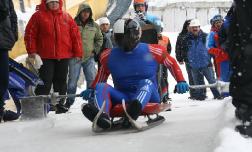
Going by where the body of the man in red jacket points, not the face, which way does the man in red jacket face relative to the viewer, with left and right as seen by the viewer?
facing the viewer

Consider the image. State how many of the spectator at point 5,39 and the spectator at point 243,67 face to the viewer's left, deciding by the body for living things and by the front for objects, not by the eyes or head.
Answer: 1

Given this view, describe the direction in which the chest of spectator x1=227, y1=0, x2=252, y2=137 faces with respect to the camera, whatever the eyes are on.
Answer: to the viewer's left

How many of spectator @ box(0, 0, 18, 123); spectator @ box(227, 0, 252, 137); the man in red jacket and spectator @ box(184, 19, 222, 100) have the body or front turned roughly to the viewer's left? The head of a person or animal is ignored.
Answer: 1

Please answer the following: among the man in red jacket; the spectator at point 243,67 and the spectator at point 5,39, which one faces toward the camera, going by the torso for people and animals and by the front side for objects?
the man in red jacket

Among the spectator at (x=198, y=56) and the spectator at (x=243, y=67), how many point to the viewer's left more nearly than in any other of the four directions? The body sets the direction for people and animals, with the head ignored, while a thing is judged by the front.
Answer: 1

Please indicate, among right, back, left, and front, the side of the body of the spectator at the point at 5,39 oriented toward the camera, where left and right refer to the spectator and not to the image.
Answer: right

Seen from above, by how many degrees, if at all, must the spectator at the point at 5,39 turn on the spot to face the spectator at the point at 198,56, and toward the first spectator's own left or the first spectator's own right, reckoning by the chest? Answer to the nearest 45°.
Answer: approximately 45° to the first spectator's own left

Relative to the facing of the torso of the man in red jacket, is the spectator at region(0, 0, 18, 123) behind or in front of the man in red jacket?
in front

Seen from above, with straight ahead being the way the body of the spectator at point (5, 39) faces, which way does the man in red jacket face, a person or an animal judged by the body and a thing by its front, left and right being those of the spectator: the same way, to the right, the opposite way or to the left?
to the right

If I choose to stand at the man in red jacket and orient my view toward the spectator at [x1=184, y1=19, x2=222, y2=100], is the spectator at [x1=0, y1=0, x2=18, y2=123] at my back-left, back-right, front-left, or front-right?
back-right
